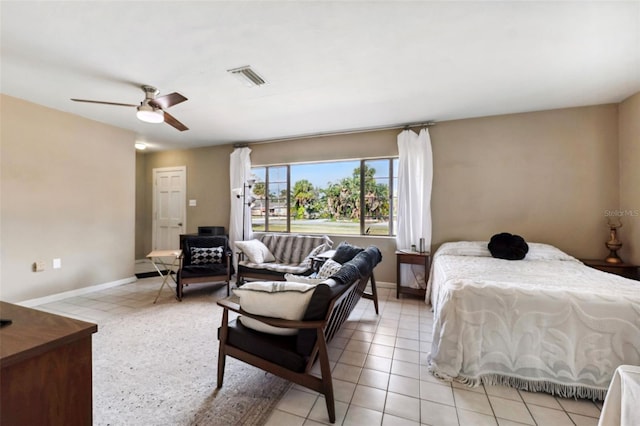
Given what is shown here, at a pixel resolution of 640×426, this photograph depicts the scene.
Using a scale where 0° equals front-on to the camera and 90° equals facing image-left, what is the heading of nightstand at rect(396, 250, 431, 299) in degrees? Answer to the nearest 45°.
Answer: approximately 0°

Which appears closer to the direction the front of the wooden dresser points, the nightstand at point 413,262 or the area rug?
the area rug

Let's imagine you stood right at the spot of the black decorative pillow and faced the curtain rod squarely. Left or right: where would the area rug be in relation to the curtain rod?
left

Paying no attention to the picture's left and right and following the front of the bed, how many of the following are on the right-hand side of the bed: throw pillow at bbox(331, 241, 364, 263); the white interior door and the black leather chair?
3

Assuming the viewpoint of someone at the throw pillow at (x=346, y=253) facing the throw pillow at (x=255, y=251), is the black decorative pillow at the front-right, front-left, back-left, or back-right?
back-right

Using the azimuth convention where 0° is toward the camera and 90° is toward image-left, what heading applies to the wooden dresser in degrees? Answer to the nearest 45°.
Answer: approximately 225°

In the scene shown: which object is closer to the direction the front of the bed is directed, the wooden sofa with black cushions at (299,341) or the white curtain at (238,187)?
the wooden sofa with black cushions

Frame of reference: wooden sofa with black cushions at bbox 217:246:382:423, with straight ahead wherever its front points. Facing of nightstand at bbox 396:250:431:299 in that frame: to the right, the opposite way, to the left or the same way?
to the left

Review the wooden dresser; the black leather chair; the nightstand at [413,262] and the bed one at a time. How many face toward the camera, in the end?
3
